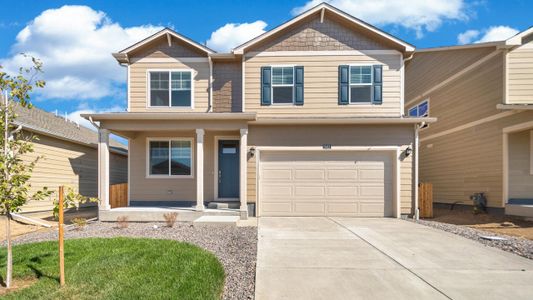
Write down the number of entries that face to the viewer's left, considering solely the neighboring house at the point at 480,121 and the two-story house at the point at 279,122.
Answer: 0

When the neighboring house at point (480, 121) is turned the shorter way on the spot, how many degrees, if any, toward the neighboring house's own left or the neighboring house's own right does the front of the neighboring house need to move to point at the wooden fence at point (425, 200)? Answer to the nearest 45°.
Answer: approximately 90° to the neighboring house's own right

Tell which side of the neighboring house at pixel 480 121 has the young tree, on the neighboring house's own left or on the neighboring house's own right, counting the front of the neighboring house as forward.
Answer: on the neighboring house's own right

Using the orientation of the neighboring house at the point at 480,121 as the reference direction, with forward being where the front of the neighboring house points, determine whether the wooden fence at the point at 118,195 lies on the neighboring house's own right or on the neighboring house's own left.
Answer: on the neighboring house's own right

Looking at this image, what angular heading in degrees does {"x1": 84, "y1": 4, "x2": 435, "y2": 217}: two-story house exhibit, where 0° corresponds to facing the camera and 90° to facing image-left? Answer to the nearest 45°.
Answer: approximately 0°

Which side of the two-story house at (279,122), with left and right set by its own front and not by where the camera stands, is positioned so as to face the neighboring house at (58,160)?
right

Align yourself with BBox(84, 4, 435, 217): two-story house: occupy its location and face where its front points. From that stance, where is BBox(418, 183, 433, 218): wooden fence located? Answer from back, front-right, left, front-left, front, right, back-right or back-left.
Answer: left

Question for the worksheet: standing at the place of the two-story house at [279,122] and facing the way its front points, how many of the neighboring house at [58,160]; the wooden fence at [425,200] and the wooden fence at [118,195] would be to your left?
1

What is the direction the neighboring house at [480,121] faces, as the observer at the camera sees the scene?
facing the viewer and to the right of the viewer

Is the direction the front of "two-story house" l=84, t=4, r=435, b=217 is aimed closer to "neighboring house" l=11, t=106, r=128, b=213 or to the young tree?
the young tree

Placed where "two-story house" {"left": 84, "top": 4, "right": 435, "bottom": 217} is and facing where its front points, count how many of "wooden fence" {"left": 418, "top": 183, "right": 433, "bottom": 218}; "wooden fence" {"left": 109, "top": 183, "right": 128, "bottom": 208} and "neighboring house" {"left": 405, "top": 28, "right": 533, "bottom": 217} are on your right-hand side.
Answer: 1

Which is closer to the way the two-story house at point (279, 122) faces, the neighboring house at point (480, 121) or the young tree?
the young tree
